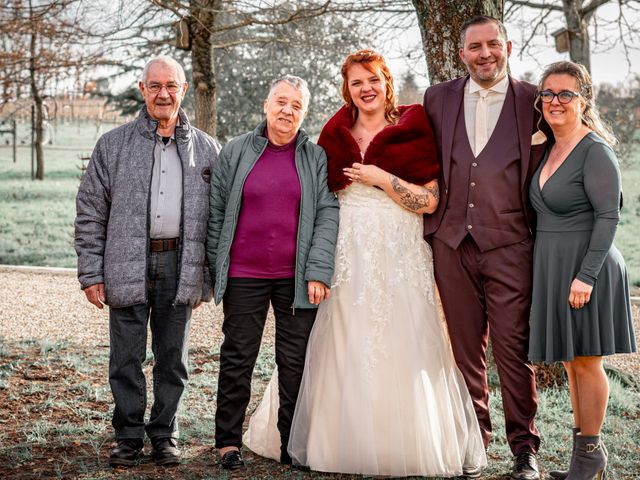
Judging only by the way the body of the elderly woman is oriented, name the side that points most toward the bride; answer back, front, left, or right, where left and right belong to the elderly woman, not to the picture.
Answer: left

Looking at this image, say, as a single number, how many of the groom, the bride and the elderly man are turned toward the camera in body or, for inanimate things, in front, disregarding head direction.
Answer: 3

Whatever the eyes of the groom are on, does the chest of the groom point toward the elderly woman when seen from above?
no

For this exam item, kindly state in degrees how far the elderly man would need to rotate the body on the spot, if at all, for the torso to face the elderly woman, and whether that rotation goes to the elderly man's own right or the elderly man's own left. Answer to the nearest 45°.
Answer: approximately 90° to the elderly man's own left

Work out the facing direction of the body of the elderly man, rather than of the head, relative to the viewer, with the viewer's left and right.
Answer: facing the viewer

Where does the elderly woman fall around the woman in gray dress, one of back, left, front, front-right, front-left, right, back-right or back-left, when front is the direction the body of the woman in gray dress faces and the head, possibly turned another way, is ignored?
front-right

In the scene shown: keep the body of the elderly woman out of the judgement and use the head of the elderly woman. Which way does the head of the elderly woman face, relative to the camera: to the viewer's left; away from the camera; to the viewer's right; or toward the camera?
toward the camera

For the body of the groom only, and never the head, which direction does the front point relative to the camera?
toward the camera

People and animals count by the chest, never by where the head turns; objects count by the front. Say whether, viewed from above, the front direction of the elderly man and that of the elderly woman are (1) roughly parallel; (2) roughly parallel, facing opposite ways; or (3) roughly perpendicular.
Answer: roughly parallel

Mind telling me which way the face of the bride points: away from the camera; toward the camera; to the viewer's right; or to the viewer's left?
toward the camera

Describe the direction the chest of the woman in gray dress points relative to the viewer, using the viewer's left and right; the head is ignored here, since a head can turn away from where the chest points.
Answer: facing the viewer and to the left of the viewer

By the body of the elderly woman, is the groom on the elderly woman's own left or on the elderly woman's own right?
on the elderly woman's own left

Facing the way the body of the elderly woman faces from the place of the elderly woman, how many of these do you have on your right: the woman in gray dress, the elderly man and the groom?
1

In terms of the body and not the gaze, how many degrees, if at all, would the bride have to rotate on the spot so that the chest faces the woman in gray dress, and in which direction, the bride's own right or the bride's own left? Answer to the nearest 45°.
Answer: approximately 90° to the bride's own left

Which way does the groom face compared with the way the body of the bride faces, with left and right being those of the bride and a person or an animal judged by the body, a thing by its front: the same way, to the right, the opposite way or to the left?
the same way

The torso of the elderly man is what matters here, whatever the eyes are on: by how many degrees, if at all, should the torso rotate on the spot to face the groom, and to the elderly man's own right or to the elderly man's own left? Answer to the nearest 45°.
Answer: approximately 90° to the elderly man's own left

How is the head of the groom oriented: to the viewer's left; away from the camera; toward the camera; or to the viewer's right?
toward the camera
